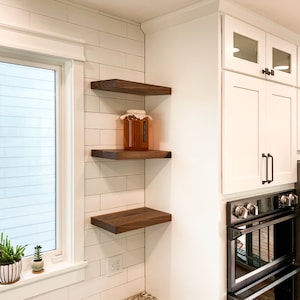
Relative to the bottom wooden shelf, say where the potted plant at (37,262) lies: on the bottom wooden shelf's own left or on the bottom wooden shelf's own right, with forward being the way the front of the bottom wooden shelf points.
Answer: on the bottom wooden shelf's own right

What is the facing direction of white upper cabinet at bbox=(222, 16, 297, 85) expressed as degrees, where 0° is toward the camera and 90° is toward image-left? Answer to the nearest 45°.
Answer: approximately 315°

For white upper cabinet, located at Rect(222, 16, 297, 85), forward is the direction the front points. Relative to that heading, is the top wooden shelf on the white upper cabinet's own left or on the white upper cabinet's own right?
on the white upper cabinet's own right

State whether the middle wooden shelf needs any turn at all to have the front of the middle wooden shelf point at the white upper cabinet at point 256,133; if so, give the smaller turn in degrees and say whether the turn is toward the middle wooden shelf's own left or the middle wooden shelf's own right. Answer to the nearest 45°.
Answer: approximately 45° to the middle wooden shelf's own left

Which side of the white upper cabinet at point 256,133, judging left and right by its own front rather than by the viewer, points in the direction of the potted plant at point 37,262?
right

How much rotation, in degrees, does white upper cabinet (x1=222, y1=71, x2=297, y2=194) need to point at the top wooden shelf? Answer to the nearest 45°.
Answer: approximately 90° to its right

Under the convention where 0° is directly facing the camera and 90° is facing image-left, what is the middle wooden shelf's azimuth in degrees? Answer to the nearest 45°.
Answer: approximately 315°
